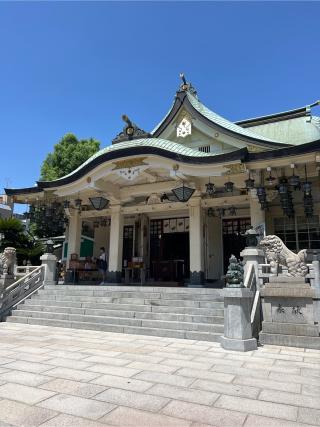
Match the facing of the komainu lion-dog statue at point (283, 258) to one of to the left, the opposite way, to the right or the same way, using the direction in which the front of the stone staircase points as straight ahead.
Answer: to the right

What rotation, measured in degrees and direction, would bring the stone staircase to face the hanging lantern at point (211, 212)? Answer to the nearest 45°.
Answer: approximately 180°

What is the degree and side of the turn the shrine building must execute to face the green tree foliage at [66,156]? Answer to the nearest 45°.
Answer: approximately 90° to its right

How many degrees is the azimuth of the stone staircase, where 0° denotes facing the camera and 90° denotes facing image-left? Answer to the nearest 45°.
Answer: approximately 45°

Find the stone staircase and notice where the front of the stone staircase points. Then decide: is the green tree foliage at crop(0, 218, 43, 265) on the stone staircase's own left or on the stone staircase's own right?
on the stone staircase's own right

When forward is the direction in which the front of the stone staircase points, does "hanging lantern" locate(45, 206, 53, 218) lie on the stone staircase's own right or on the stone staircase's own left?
on the stone staircase's own right

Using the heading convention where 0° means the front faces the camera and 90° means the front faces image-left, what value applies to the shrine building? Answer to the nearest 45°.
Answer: approximately 45°

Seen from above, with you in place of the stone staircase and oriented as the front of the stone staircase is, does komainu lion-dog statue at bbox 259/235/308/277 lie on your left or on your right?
on your left

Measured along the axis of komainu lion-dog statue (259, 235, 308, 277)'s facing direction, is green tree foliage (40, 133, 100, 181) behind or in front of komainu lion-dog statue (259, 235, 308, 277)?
in front

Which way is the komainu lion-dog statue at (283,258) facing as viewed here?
to the viewer's left

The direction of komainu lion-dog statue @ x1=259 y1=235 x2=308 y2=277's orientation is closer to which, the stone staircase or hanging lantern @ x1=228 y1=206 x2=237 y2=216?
the stone staircase
